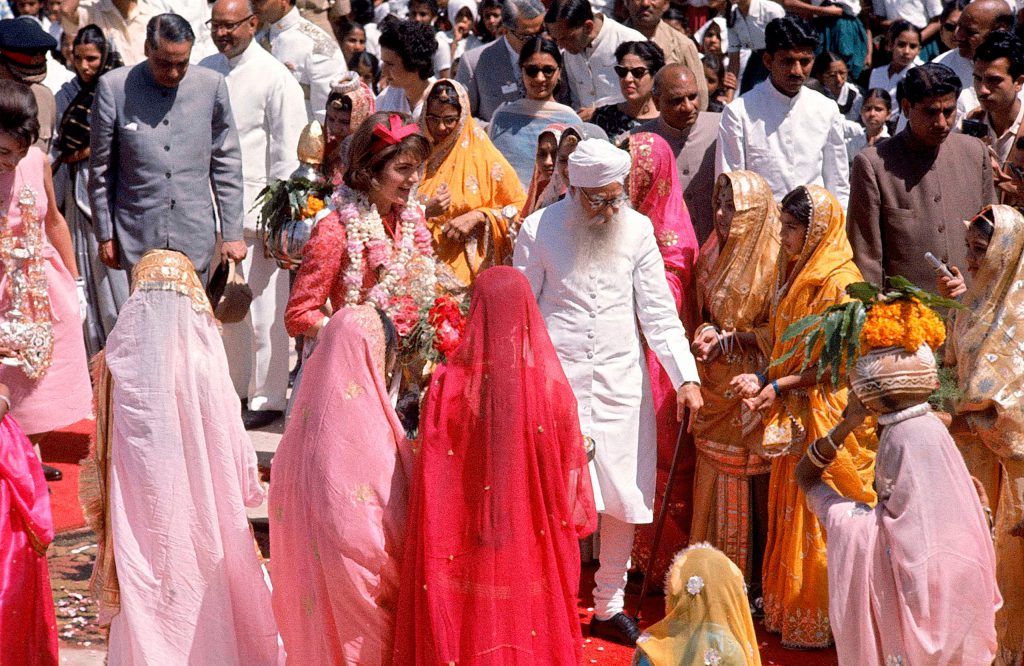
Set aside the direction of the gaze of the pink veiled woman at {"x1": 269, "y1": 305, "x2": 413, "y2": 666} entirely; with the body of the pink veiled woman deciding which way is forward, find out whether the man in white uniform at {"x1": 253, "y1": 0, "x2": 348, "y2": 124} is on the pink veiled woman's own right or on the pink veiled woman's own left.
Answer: on the pink veiled woman's own left

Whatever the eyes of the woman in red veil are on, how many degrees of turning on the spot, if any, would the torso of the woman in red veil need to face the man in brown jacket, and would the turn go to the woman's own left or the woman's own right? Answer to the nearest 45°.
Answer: approximately 45° to the woman's own right

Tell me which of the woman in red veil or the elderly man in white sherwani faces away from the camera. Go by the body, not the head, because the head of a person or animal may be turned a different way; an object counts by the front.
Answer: the woman in red veil

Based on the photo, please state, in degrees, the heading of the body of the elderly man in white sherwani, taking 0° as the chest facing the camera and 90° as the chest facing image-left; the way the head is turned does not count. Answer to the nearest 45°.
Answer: approximately 0°

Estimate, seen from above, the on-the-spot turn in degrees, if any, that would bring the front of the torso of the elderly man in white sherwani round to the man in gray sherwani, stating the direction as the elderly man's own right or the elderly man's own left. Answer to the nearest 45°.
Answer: approximately 135° to the elderly man's own right

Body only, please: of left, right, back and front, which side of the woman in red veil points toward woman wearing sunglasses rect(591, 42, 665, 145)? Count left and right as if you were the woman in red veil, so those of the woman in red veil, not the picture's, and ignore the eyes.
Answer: front

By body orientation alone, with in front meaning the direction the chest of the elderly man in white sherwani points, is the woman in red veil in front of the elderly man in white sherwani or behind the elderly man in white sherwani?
in front

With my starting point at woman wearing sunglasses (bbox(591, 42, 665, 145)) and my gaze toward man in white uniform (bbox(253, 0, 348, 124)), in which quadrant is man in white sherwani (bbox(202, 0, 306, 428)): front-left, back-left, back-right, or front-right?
front-left

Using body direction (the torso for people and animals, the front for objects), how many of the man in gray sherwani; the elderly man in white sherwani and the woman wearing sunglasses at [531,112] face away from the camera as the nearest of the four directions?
0

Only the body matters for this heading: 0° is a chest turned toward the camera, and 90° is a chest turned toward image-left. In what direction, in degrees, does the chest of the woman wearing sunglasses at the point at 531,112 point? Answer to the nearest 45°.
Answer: approximately 0°
